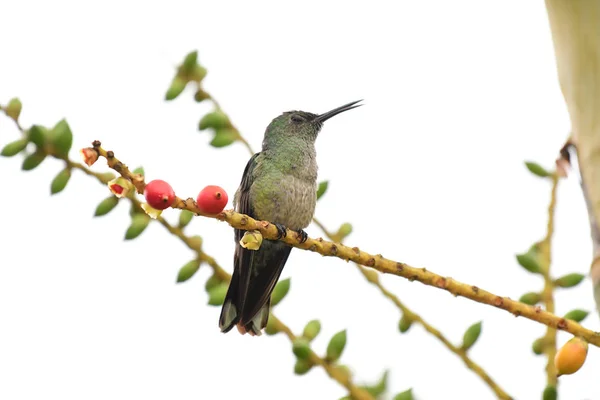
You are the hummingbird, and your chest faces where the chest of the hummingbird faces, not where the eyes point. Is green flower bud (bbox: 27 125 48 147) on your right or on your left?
on your right

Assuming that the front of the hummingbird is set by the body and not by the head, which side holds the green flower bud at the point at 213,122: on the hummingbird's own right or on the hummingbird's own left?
on the hummingbird's own right

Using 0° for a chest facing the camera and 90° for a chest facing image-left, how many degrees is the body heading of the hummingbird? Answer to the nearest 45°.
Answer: approximately 315°

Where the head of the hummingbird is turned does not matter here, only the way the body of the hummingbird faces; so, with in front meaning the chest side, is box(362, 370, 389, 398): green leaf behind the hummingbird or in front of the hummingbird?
in front
